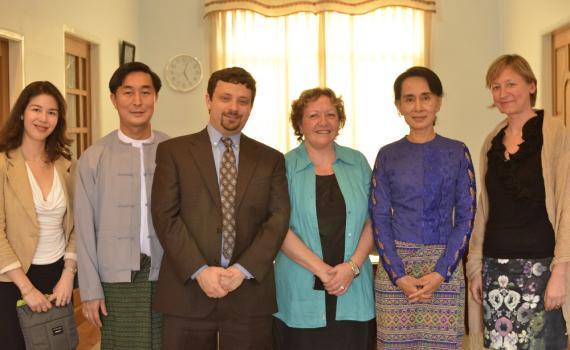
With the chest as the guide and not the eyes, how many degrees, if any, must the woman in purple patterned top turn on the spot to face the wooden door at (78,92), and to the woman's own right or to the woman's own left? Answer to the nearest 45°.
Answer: approximately 135° to the woman's own right

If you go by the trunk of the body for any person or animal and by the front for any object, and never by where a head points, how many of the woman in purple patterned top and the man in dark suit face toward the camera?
2

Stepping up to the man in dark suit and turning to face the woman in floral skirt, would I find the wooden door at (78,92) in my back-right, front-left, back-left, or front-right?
back-left

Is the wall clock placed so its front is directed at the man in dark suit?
yes

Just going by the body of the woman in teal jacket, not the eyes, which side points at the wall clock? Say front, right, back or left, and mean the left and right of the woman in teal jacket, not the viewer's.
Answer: back

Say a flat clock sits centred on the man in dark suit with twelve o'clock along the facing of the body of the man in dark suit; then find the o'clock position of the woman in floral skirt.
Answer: The woman in floral skirt is roughly at 9 o'clock from the man in dark suit.

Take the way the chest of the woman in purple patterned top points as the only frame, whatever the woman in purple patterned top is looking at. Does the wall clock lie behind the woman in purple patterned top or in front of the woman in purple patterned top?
behind

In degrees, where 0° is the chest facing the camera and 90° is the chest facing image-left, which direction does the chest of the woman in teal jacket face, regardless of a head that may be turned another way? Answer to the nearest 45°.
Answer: approximately 0°

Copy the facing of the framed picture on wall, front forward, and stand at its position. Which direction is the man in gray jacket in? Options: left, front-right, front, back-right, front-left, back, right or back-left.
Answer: front-right
